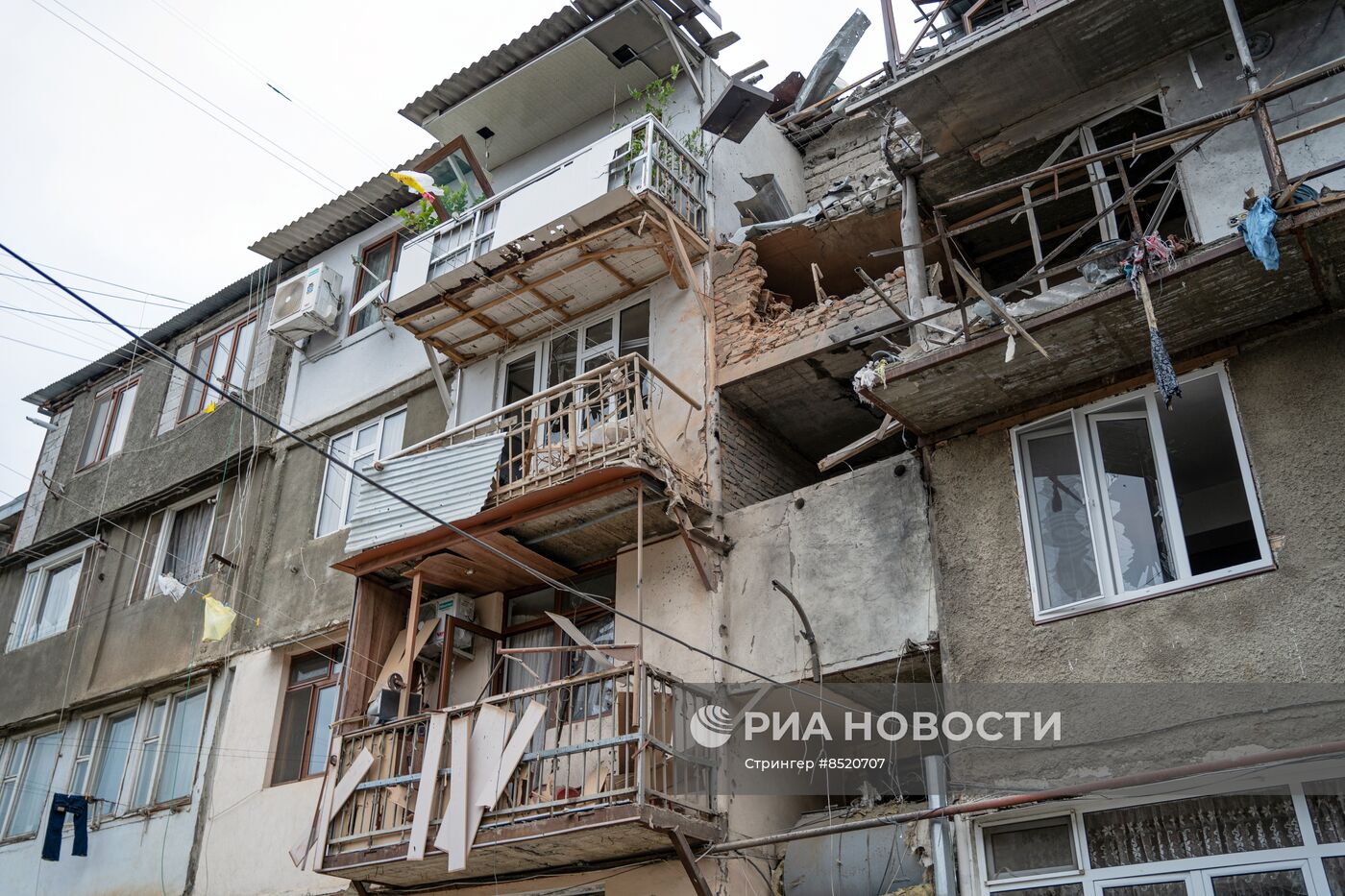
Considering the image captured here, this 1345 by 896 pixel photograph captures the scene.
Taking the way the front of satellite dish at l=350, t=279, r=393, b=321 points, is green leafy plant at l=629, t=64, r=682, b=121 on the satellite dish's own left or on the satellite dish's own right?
on the satellite dish's own left

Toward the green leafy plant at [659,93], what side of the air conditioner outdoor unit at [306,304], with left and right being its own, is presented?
left

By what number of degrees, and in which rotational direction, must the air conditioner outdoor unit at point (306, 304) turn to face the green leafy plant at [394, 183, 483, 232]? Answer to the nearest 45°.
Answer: approximately 90° to its left

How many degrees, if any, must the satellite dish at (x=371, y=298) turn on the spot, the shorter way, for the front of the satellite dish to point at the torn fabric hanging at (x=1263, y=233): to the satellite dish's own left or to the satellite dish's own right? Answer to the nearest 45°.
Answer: approximately 135° to the satellite dish's own left

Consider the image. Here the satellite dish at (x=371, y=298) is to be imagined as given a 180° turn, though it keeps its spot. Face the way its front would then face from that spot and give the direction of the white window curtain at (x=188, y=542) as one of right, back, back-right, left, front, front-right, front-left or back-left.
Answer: back-left

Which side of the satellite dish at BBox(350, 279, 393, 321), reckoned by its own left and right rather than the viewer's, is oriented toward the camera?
left

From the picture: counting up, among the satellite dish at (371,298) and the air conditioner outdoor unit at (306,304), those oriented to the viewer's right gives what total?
0
